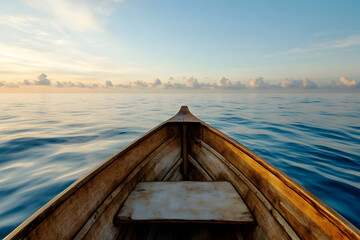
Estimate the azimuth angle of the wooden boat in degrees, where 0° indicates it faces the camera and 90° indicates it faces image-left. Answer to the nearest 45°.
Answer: approximately 180°
